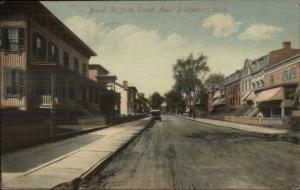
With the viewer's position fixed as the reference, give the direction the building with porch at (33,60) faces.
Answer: facing the viewer and to the right of the viewer
